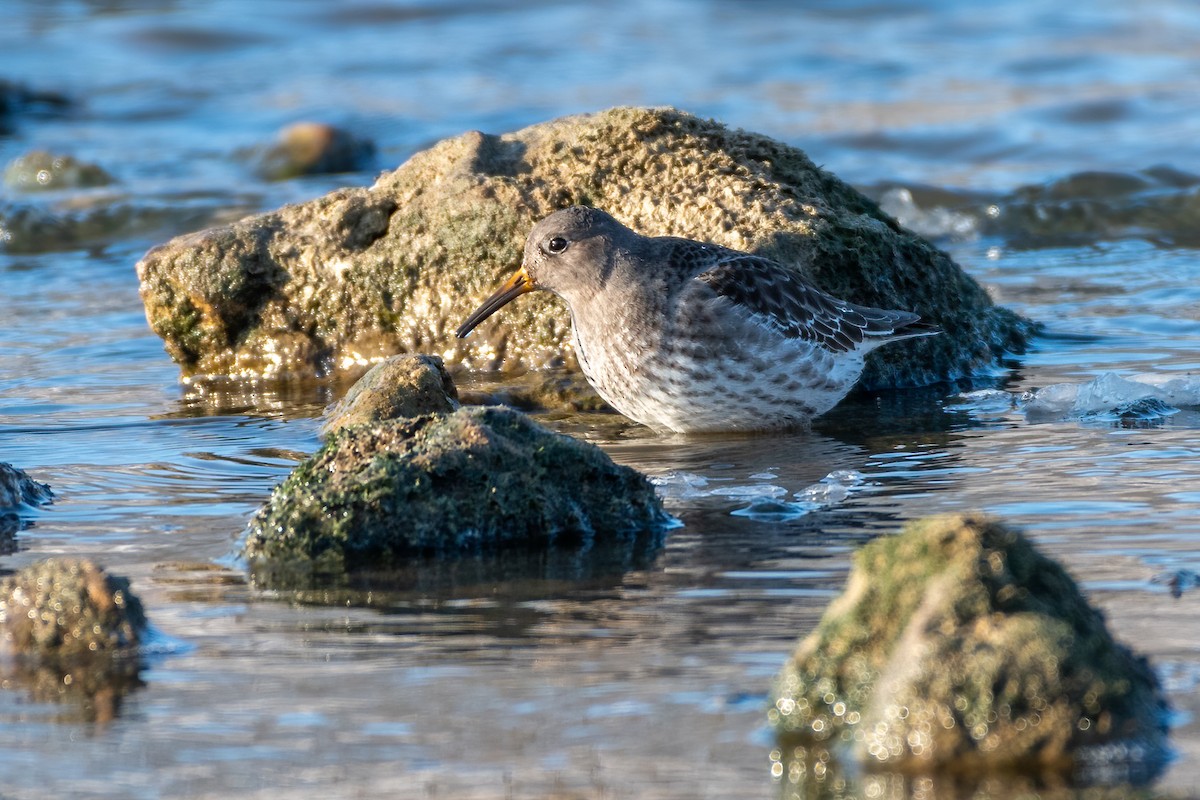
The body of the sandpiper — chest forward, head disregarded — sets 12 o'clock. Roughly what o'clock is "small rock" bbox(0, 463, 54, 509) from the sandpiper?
The small rock is roughly at 11 o'clock from the sandpiper.

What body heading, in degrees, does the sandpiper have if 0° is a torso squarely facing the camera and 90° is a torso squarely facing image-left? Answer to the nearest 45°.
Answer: approximately 90°

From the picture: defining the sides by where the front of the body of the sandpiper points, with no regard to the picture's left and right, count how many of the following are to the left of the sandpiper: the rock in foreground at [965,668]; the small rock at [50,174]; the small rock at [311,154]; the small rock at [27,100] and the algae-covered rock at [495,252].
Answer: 1

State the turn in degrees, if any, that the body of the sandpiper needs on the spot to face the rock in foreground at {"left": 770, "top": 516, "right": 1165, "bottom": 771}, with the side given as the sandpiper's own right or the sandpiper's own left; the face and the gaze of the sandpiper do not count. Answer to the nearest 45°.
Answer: approximately 90° to the sandpiper's own left

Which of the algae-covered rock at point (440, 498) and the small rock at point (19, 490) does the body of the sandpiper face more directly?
the small rock

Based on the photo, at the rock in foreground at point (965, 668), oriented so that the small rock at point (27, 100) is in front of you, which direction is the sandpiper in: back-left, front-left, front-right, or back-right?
front-right

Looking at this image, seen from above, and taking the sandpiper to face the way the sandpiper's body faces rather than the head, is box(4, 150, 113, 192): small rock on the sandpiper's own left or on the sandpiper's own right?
on the sandpiper's own right

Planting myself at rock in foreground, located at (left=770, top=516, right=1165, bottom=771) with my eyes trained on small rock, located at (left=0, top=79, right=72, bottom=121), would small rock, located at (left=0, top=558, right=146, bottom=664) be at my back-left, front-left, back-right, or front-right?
front-left

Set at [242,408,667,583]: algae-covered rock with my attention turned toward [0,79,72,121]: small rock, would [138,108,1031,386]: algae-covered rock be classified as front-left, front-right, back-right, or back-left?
front-right

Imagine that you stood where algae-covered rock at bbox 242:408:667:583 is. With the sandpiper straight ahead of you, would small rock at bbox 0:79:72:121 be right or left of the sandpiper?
left

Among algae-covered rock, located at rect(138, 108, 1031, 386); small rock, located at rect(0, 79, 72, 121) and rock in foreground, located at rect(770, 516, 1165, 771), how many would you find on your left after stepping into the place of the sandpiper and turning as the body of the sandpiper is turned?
1

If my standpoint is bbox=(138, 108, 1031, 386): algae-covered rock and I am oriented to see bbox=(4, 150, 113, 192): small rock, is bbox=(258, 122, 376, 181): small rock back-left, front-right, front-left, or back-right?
front-right

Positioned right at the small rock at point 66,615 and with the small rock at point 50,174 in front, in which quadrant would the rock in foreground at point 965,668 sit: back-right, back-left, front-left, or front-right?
back-right

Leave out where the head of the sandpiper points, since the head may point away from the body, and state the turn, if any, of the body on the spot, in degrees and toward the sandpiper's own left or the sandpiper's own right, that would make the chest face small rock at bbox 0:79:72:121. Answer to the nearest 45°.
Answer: approximately 45° to the sandpiper's own right

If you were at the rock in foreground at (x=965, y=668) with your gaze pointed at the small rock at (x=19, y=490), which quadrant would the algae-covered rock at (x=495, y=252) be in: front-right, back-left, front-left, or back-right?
front-right
